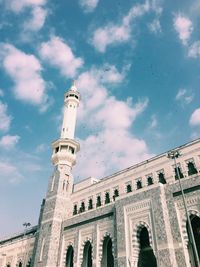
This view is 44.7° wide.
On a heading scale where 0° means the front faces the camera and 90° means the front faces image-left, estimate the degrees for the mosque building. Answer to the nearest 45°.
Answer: approximately 45°
